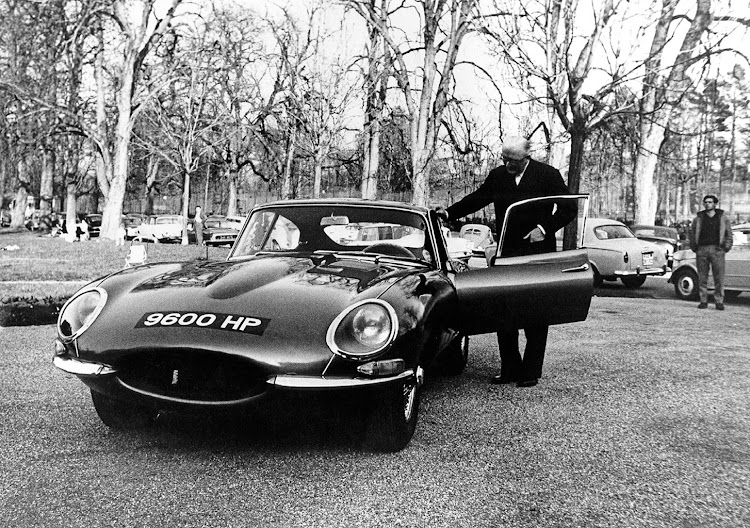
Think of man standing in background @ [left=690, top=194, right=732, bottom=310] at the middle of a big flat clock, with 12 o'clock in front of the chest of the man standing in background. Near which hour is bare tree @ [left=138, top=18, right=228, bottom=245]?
The bare tree is roughly at 4 o'clock from the man standing in background.

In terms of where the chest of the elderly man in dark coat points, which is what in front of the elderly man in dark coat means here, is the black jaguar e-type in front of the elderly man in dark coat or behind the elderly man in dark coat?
in front

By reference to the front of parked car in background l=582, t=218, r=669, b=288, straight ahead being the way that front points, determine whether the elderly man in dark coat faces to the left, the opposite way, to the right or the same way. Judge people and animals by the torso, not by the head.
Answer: to the left

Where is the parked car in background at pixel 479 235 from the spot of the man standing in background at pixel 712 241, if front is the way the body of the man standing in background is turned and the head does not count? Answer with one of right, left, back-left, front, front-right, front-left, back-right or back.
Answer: back-right

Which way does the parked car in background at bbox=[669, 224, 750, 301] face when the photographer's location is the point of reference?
facing to the left of the viewer

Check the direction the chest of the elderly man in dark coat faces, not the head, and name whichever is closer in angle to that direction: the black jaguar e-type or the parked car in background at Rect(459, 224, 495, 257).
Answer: the black jaguar e-type

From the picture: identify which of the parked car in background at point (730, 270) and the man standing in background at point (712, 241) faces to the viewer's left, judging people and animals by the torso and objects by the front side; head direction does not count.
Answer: the parked car in background

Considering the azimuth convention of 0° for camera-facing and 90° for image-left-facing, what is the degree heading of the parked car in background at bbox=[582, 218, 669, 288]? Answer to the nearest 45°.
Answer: approximately 135°

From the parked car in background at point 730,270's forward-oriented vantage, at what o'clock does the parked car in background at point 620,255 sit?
the parked car in background at point 620,255 is roughly at 1 o'clock from the parked car in background at point 730,270.

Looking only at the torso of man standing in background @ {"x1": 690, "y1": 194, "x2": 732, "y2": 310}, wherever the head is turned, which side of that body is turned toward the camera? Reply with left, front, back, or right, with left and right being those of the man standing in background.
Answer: front

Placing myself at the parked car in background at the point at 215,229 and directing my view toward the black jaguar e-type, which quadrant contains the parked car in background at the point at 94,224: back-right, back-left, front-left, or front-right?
back-right

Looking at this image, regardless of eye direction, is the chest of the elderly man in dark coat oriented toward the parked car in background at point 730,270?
no

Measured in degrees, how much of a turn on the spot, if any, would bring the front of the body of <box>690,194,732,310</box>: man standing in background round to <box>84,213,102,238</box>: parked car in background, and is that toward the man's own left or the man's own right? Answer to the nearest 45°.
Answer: approximately 135° to the man's own right

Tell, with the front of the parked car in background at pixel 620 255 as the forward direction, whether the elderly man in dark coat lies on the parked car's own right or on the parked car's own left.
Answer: on the parked car's own left

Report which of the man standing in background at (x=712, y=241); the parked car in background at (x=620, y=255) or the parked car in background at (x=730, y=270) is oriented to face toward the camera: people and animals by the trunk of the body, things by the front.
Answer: the man standing in background

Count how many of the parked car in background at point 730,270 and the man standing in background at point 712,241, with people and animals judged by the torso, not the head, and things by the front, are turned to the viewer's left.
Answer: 1

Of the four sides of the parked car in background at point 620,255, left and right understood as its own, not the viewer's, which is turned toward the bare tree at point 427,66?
front
